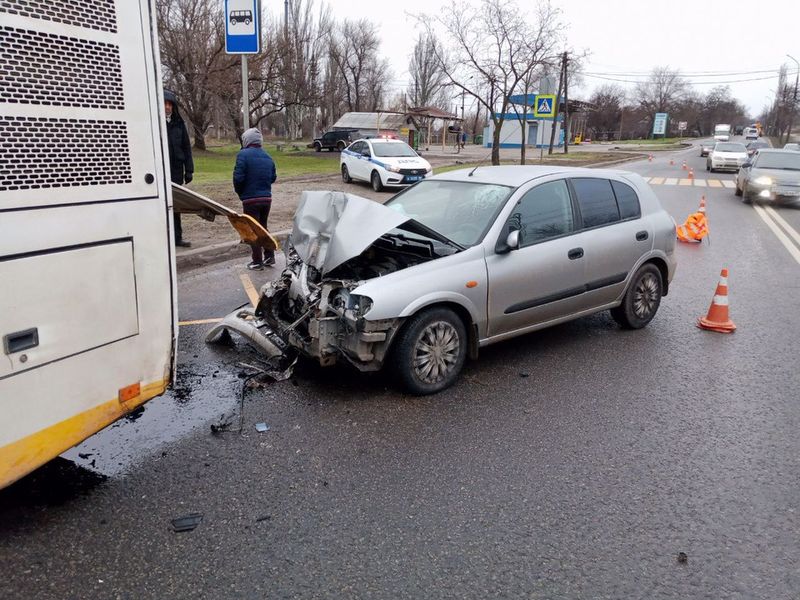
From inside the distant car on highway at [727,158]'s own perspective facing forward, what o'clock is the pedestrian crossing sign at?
The pedestrian crossing sign is roughly at 1 o'clock from the distant car on highway.

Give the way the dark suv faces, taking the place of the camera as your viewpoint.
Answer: facing to the left of the viewer

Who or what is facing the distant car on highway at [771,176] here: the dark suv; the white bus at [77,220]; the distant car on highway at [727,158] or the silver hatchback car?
the distant car on highway at [727,158]

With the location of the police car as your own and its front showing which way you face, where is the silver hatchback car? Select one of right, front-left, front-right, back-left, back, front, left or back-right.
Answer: front-right

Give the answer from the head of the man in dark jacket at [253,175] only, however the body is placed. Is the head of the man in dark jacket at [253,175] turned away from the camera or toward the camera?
away from the camera

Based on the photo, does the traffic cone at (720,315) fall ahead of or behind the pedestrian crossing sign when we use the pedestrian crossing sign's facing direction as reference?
ahead

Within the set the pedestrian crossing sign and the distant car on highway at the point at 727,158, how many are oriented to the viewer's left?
0

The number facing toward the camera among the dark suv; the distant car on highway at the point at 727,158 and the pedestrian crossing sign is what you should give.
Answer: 2

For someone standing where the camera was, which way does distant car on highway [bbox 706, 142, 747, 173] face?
facing the viewer

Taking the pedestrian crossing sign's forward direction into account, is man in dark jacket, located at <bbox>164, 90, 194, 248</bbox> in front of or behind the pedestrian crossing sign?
in front

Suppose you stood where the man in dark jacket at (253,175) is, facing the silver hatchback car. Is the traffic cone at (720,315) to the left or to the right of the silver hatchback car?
left

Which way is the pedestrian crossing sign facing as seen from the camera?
toward the camera

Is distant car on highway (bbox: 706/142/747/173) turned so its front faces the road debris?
yes

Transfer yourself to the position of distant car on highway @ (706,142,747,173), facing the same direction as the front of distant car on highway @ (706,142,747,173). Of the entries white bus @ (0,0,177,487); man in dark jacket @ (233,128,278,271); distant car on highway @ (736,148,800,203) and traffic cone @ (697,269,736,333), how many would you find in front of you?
4

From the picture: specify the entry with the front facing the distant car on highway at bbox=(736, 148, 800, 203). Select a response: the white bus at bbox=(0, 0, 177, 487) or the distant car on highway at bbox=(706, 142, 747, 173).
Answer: the distant car on highway at bbox=(706, 142, 747, 173)
